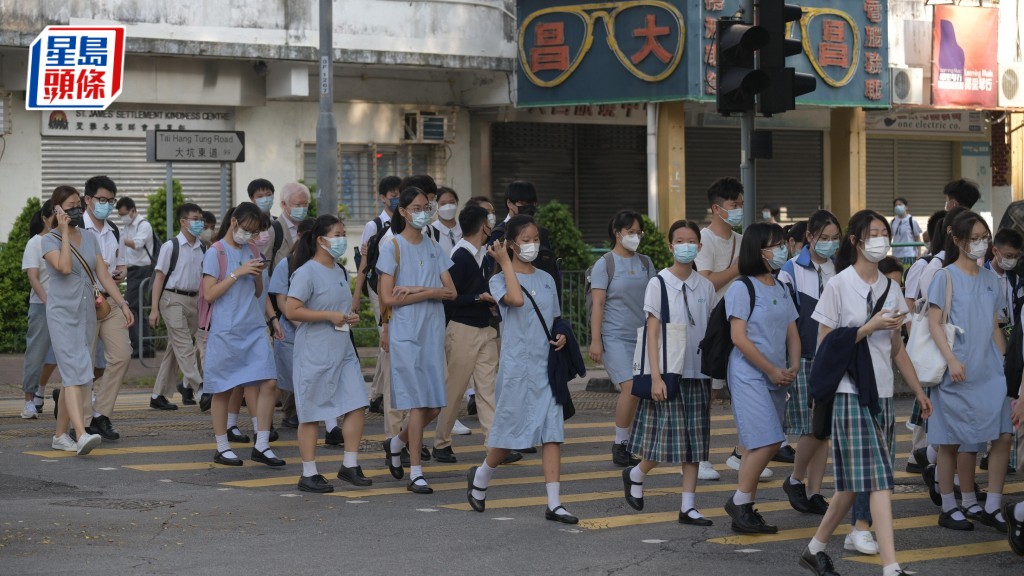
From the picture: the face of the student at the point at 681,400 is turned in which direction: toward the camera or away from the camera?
toward the camera

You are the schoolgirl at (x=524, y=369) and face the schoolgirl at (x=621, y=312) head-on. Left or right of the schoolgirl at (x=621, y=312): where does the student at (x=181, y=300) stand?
left

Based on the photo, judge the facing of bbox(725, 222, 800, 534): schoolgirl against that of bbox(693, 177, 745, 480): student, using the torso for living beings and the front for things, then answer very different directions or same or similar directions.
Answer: same or similar directions

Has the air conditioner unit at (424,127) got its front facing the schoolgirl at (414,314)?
yes

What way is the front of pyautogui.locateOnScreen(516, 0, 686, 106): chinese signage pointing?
toward the camera

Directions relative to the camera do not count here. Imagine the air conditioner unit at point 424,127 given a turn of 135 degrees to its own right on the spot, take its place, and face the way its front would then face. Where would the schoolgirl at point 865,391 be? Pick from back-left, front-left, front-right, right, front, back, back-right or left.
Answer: back-left

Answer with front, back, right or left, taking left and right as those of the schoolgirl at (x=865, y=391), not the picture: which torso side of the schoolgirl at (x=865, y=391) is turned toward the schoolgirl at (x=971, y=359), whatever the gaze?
left

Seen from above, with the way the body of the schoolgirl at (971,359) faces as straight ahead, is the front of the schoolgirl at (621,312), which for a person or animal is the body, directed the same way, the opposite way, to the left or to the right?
the same way

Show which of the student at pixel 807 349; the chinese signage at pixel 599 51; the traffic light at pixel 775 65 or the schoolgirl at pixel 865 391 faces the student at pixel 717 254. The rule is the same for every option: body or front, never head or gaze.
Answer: the chinese signage

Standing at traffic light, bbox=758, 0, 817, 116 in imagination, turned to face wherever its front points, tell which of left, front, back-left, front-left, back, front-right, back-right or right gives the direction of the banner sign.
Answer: left

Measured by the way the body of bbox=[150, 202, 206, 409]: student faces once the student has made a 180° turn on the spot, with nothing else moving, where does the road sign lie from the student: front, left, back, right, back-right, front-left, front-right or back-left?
front-right

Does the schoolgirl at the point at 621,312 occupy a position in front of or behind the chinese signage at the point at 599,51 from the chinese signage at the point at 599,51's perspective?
in front

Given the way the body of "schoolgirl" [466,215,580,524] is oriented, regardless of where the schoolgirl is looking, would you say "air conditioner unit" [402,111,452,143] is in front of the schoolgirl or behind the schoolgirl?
behind

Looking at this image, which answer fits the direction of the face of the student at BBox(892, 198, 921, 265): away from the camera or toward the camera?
toward the camera

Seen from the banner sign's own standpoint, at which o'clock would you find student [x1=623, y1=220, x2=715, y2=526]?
The student is roughly at 12 o'clock from the banner sign.

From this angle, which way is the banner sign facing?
toward the camera
